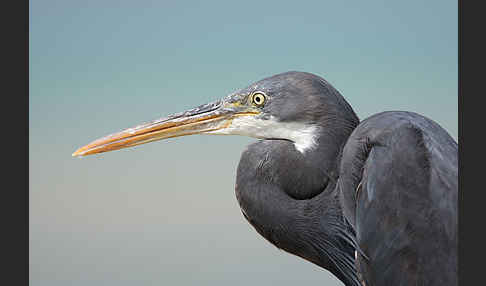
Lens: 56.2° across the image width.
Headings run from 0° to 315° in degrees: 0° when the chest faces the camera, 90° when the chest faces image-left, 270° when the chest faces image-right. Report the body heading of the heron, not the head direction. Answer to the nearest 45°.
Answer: approximately 90°
